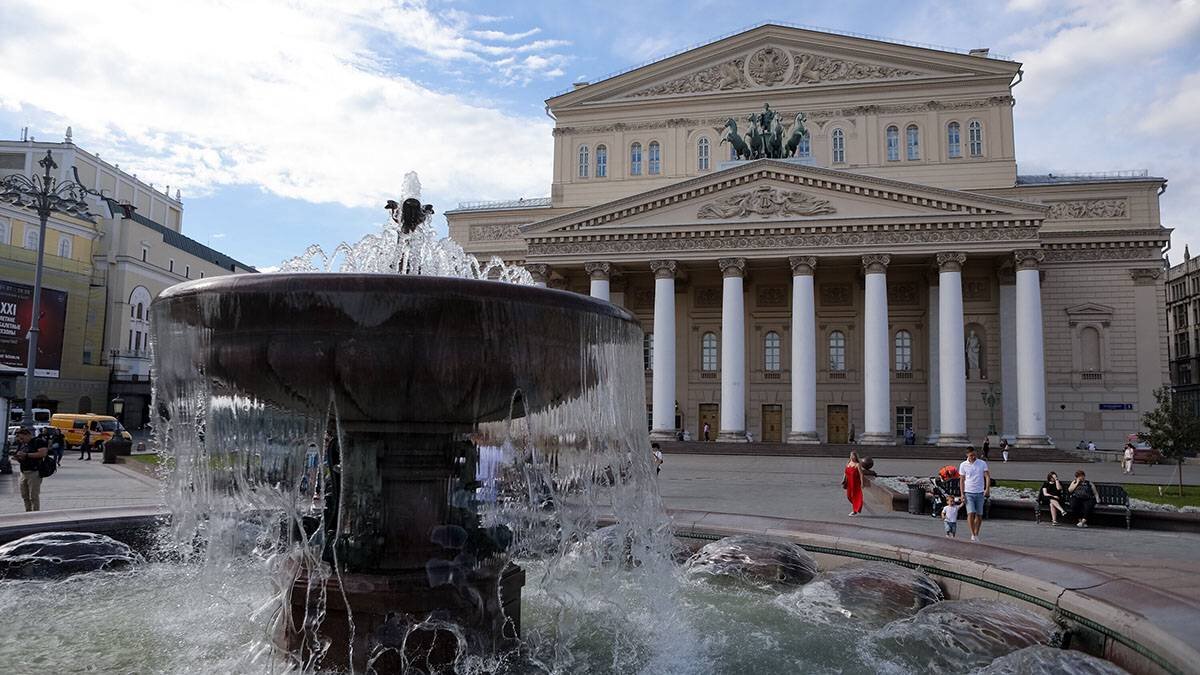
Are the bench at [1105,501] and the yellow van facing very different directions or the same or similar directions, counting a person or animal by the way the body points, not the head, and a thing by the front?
very different directions

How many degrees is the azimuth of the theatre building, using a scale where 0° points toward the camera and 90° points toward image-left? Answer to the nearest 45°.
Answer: approximately 0°

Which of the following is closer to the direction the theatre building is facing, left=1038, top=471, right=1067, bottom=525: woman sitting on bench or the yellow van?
the woman sitting on bench

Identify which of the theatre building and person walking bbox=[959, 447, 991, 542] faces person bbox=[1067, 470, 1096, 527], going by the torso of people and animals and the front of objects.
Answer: the theatre building

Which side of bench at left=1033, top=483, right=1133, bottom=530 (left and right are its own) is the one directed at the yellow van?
right

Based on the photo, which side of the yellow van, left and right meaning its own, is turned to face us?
right

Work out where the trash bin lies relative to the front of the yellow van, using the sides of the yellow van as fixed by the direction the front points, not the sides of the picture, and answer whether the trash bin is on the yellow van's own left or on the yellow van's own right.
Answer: on the yellow van's own right

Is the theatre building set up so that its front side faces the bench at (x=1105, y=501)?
yes

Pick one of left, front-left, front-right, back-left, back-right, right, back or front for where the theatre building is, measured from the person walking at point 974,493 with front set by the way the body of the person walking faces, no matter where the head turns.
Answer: back
